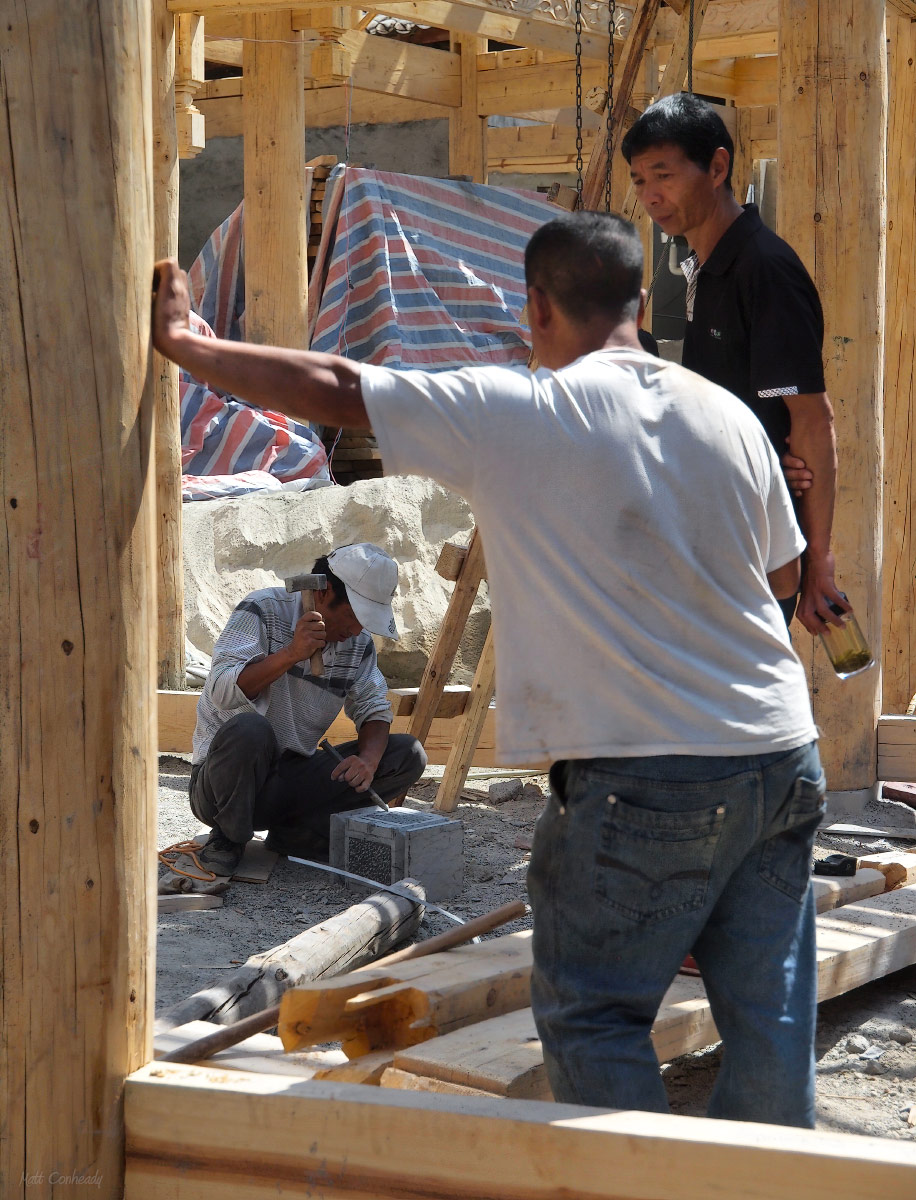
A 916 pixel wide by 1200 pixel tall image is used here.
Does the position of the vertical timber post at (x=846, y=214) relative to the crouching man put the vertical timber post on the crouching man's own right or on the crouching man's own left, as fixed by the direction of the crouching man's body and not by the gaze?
on the crouching man's own left

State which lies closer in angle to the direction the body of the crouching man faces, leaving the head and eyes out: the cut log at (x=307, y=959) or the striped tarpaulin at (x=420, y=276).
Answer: the cut log

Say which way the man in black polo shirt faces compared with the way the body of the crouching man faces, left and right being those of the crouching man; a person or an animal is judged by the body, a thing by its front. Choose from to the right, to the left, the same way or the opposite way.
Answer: to the right

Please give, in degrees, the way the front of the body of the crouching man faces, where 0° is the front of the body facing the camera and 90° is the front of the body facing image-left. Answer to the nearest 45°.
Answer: approximately 315°

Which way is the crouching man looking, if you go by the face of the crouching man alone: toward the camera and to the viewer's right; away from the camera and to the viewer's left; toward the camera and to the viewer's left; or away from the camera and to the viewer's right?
toward the camera and to the viewer's right

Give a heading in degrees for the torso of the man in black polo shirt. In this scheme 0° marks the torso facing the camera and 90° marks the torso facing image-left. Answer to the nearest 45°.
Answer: approximately 45°

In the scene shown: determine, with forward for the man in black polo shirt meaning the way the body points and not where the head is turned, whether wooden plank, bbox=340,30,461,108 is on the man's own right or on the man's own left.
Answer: on the man's own right

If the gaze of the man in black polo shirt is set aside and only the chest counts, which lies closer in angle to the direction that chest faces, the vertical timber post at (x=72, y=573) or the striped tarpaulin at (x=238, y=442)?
the vertical timber post

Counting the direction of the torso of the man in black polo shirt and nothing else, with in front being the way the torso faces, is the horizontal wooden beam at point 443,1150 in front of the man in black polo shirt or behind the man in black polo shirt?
in front

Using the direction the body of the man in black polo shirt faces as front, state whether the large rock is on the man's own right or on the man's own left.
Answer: on the man's own right

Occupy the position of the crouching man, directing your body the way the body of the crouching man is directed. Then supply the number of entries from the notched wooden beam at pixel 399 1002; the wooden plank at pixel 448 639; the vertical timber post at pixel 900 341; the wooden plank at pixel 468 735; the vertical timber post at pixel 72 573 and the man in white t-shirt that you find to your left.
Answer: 3

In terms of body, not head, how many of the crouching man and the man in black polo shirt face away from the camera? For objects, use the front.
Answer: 0

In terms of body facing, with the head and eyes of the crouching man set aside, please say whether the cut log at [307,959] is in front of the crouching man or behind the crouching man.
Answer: in front

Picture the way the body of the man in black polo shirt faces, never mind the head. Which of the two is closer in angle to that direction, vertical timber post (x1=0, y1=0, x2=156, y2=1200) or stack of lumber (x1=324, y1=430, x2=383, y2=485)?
the vertical timber post

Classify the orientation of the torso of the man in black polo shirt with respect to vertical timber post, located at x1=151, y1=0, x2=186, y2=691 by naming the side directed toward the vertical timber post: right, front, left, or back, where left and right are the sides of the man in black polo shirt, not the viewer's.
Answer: right
